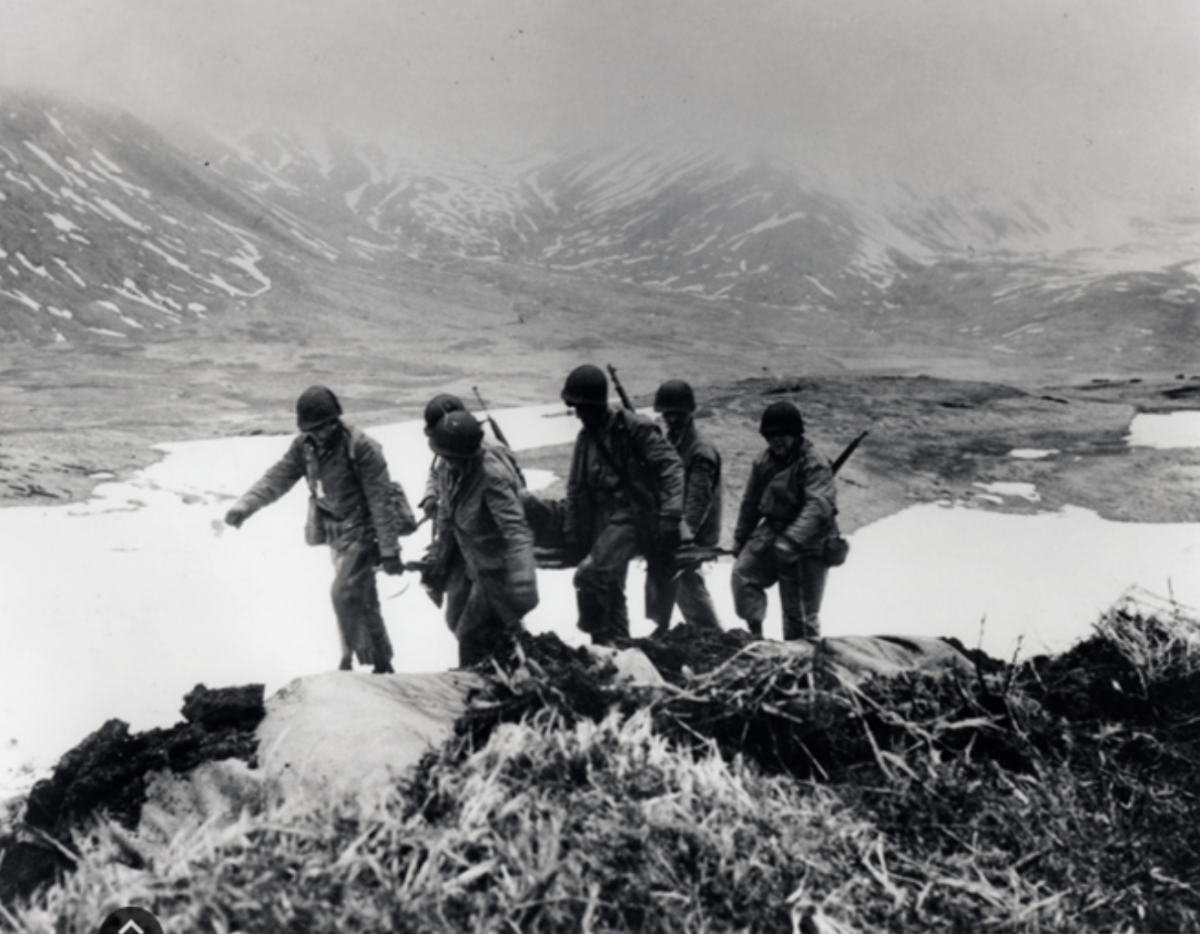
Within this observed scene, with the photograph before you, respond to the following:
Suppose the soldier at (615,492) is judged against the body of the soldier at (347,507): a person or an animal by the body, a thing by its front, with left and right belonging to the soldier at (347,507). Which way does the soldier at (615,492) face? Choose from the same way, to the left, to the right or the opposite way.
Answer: the same way

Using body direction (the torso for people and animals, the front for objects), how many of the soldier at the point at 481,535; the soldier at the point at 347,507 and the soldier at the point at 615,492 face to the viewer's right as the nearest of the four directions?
0

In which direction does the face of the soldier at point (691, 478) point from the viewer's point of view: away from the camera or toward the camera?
toward the camera

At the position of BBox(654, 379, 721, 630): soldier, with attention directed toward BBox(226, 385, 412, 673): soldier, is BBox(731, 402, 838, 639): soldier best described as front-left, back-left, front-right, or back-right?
back-left

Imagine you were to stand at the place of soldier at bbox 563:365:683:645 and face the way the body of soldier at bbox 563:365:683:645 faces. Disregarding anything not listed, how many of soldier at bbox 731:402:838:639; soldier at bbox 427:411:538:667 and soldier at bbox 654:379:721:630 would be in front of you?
1

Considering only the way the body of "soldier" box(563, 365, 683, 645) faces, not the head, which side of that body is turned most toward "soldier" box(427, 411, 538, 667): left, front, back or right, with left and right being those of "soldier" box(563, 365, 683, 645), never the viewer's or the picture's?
front

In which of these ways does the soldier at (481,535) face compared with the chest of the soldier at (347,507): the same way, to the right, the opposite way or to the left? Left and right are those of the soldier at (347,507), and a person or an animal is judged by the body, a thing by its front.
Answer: the same way

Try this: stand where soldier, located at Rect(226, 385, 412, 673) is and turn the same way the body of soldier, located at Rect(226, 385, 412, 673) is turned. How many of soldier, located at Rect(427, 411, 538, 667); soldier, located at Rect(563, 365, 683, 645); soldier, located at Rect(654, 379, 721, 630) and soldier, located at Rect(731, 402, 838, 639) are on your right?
0

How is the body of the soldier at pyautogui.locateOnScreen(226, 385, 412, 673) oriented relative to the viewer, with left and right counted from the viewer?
facing the viewer and to the left of the viewer

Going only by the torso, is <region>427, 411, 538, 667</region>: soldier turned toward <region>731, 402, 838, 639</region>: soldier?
no

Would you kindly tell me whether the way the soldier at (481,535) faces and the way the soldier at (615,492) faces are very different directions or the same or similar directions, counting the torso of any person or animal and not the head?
same or similar directions

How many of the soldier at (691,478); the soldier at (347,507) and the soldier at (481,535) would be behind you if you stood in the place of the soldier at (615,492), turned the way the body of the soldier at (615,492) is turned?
1

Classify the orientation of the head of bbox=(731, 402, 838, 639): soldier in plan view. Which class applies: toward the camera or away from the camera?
toward the camera

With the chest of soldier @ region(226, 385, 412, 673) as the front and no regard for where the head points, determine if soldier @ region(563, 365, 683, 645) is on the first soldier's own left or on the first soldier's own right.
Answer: on the first soldier's own left

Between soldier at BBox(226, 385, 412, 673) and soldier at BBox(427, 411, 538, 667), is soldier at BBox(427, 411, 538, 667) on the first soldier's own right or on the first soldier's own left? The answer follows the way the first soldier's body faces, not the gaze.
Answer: on the first soldier's own left

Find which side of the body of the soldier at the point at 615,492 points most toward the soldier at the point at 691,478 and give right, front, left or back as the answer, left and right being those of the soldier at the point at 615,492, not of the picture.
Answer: back

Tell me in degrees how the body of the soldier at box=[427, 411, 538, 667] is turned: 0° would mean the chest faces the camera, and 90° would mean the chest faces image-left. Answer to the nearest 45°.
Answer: approximately 45°

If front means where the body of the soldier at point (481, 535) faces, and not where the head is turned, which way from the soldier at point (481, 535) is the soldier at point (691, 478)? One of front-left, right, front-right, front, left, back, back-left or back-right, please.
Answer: back
